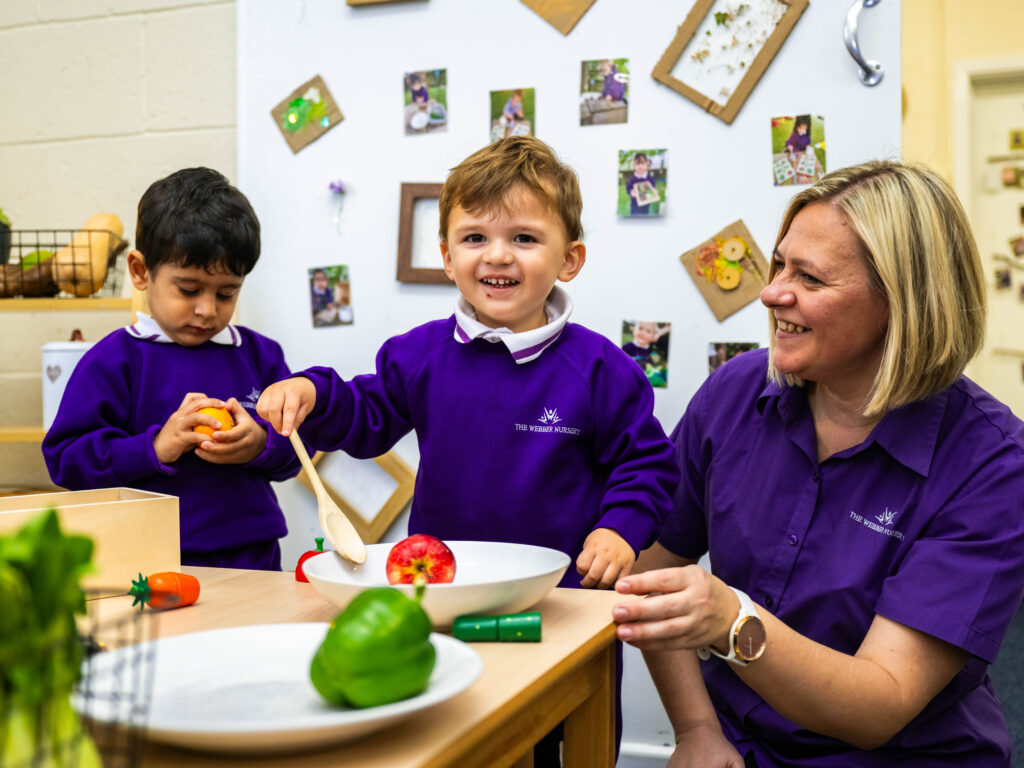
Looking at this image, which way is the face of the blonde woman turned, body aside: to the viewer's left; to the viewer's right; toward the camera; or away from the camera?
to the viewer's left

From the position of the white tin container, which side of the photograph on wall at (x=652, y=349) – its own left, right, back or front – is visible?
right

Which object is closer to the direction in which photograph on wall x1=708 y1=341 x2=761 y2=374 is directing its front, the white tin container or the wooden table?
the wooden table

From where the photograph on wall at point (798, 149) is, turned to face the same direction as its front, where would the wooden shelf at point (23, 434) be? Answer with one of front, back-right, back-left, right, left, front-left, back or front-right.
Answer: right

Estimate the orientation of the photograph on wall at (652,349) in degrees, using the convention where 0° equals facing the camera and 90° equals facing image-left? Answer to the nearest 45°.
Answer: approximately 0°

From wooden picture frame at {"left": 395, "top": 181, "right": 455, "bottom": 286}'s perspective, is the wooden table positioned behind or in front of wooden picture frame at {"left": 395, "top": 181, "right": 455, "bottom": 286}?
in front
